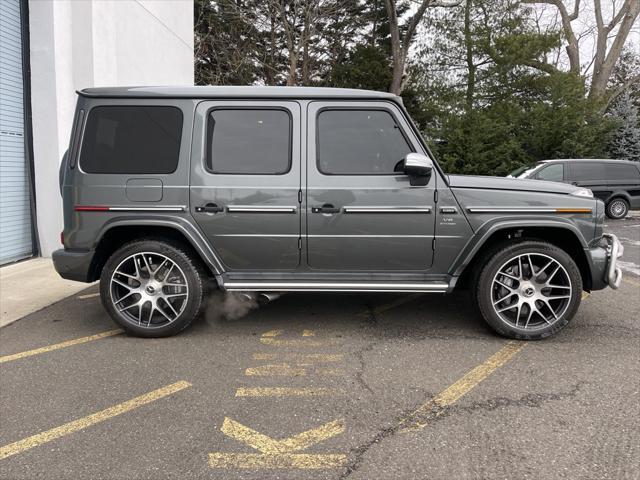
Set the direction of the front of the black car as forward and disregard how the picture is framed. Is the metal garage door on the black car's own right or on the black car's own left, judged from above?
on the black car's own left

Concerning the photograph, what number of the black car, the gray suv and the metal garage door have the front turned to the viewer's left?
1

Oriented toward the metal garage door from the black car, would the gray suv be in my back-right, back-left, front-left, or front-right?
front-left

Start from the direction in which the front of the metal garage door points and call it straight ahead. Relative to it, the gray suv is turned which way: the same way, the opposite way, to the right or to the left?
the same way

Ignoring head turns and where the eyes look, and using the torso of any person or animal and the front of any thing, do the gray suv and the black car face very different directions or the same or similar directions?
very different directions

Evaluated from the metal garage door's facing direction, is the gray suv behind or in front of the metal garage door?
in front

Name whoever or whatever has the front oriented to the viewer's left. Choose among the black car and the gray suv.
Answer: the black car

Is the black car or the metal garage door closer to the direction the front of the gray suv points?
the black car

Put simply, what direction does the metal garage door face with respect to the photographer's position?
facing the viewer and to the right of the viewer

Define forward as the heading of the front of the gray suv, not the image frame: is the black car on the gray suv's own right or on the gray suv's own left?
on the gray suv's own left

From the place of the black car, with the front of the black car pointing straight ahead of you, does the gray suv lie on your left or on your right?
on your left

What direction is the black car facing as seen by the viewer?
to the viewer's left

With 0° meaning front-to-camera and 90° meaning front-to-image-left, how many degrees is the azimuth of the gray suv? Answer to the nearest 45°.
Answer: approximately 270°

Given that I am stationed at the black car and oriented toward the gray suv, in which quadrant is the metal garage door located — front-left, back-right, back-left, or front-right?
front-right
